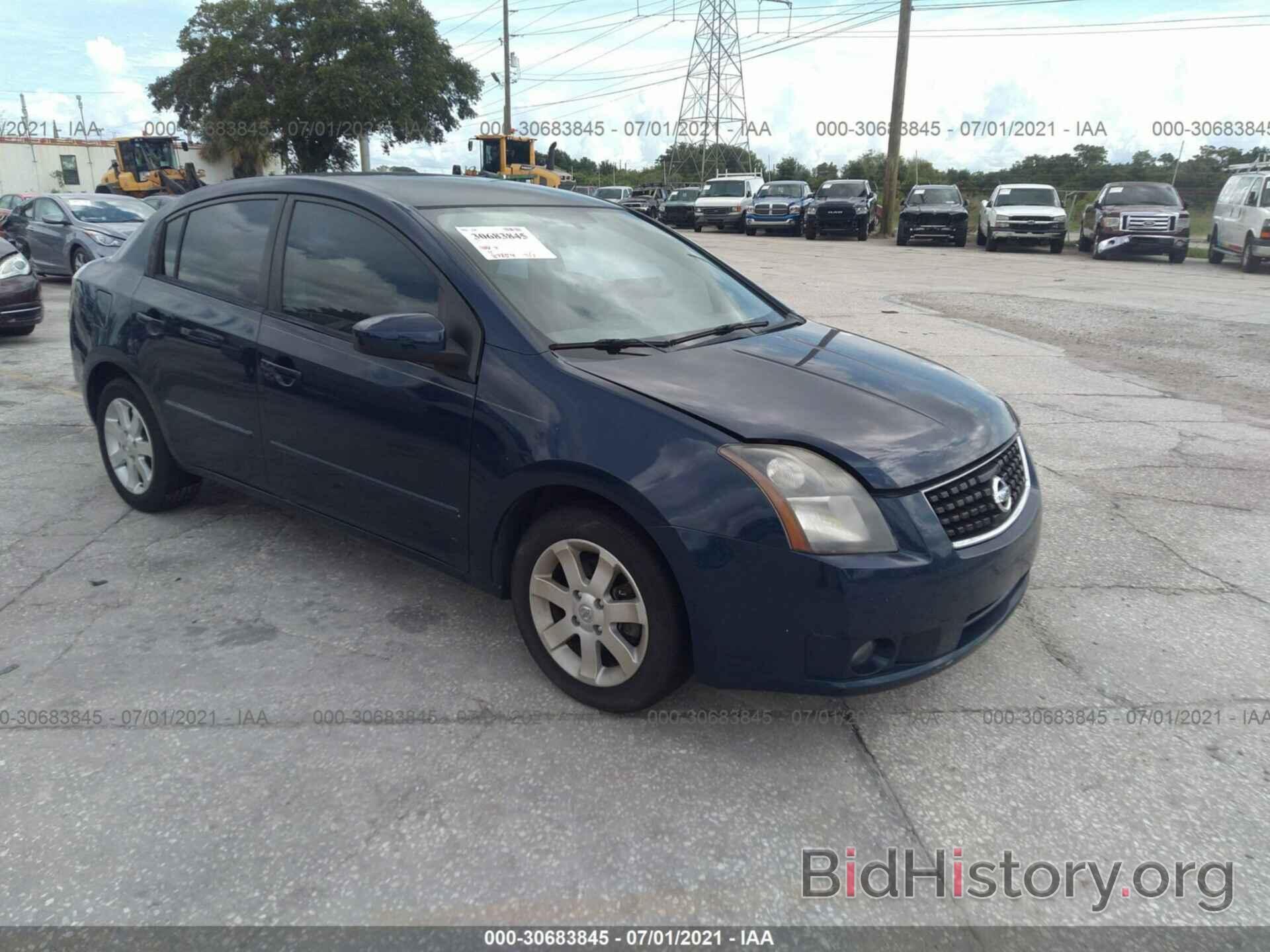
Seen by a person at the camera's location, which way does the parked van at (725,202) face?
facing the viewer and to the left of the viewer

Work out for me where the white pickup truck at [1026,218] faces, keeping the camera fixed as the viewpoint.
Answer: facing the viewer

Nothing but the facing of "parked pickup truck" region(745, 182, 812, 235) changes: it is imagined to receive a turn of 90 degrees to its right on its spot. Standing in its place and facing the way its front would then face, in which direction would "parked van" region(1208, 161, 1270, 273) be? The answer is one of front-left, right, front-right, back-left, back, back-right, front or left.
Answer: back-left

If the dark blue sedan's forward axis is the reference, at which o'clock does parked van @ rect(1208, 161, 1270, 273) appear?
The parked van is roughly at 9 o'clock from the dark blue sedan.

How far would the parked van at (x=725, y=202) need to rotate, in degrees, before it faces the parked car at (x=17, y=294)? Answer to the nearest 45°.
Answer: approximately 45° to its left

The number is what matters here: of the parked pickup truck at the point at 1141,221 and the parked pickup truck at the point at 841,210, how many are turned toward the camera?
2

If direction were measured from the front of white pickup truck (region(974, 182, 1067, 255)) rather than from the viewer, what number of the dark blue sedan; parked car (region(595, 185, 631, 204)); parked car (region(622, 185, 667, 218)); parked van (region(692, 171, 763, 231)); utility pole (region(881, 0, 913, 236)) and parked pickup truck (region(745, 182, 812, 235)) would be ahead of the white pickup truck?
1

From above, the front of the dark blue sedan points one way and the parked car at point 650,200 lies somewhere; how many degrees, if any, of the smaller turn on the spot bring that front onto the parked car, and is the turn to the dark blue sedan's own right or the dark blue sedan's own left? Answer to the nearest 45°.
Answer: approximately 135° to the dark blue sedan's own left

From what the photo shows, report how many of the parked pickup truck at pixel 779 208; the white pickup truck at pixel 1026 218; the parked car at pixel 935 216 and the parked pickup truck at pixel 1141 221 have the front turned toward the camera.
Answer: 4

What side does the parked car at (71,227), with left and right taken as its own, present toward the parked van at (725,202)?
left

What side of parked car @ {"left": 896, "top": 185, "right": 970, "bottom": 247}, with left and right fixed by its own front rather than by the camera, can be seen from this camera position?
front

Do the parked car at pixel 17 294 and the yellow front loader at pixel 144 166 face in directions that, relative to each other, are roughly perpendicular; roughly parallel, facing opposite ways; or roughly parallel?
roughly parallel

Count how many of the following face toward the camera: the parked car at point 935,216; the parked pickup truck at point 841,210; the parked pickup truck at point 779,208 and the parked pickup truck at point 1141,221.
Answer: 4

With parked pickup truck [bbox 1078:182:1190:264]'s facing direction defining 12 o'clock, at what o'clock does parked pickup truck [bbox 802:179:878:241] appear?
parked pickup truck [bbox 802:179:878:241] is roughly at 4 o'clock from parked pickup truck [bbox 1078:182:1190:264].

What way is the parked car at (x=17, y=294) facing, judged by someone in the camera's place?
facing the viewer and to the right of the viewer
